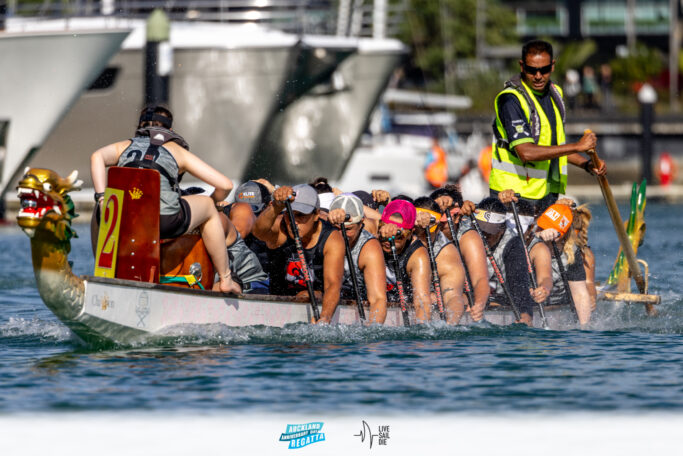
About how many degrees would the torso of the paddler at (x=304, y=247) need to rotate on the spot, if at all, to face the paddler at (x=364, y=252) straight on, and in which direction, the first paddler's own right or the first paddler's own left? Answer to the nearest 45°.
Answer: approximately 135° to the first paddler's own left

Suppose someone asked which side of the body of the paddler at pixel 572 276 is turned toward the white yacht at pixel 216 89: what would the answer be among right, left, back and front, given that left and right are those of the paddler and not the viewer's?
right

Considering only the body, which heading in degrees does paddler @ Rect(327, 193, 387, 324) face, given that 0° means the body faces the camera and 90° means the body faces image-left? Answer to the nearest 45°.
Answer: approximately 45°

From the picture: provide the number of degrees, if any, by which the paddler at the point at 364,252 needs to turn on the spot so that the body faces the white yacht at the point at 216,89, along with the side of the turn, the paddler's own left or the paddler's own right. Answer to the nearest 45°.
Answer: approximately 135° to the paddler's own right
